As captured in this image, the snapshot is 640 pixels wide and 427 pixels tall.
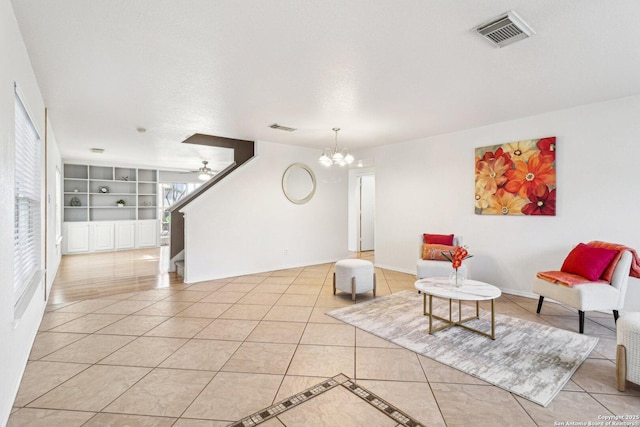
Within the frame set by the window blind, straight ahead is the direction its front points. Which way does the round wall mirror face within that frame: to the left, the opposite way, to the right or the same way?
to the right

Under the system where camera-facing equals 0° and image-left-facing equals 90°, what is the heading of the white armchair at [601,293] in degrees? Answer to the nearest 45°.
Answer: approximately 45°

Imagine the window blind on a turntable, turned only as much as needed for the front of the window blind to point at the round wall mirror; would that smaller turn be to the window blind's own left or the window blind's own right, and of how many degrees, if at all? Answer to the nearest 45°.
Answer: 0° — it already faces it

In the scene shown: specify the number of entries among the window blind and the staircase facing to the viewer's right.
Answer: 1

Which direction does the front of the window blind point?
to the viewer's right

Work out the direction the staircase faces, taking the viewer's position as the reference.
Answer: facing to the left of the viewer

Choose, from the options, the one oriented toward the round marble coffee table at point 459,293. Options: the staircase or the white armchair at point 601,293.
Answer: the white armchair

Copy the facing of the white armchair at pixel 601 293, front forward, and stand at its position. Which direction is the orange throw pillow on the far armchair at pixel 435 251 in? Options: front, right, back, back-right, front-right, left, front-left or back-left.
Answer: front-right

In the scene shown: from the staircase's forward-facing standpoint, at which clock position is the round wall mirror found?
The round wall mirror is roughly at 6 o'clock from the staircase.
